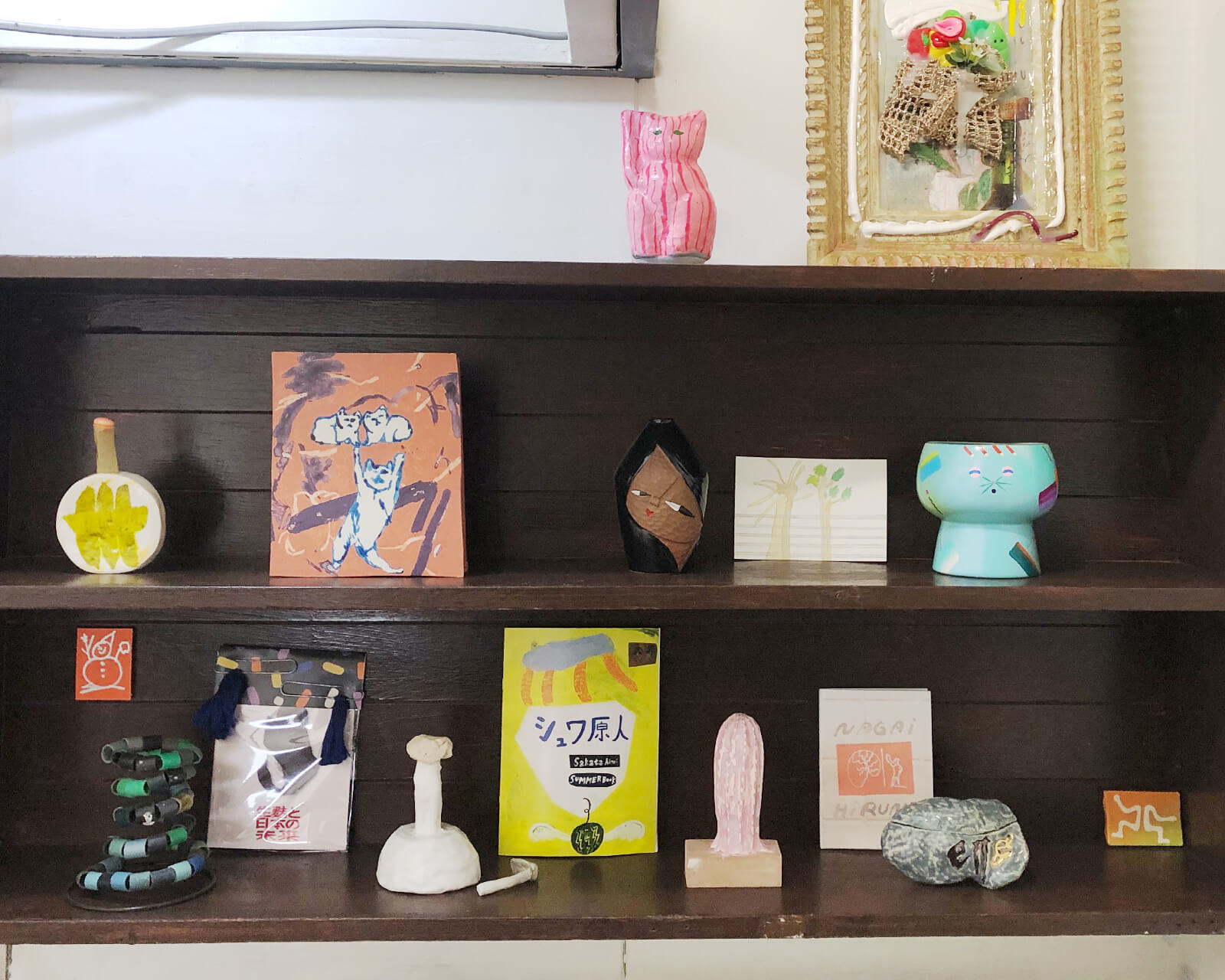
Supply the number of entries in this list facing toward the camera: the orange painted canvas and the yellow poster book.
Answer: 2

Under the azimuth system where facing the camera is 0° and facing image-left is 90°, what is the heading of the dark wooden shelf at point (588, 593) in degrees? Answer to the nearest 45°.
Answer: approximately 0°

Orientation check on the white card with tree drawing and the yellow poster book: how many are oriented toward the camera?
2
